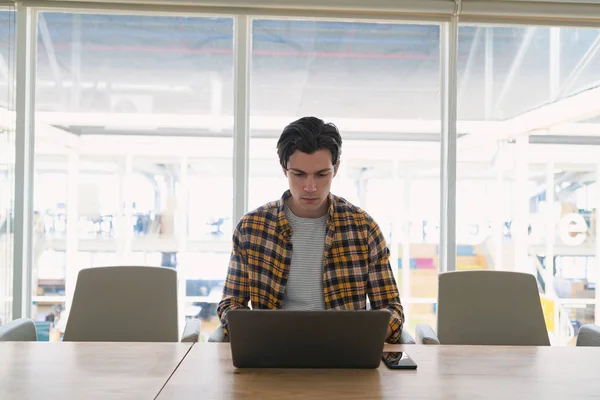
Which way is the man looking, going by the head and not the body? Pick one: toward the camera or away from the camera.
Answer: toward the camera

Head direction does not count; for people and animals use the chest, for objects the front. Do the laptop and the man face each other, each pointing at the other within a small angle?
yes

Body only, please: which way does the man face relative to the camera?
toward the camera

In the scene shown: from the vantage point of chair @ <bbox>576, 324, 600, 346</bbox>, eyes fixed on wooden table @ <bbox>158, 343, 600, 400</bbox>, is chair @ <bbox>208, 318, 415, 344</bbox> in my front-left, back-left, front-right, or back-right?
front-right

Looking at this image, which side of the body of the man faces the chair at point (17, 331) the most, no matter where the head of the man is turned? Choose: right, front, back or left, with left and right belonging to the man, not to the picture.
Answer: right

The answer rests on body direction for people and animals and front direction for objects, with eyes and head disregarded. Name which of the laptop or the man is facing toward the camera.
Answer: the man

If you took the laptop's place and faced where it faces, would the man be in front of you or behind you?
in front

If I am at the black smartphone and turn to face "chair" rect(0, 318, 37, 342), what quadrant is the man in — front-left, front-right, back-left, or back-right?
front-right

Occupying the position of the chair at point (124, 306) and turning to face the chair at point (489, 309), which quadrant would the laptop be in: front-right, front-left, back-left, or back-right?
front-right

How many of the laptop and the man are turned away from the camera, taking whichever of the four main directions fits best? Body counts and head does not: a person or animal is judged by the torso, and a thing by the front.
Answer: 1

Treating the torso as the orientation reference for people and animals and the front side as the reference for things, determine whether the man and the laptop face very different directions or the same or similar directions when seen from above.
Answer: very different directions

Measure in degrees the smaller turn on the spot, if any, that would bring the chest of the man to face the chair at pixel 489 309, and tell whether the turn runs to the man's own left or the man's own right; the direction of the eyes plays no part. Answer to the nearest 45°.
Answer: approximately 90° to the man's own left

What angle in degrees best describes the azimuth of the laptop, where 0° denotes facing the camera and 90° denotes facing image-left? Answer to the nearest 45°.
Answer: approximately 180°

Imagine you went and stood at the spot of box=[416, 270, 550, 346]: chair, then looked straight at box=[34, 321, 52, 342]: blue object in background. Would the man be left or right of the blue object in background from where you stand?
left
